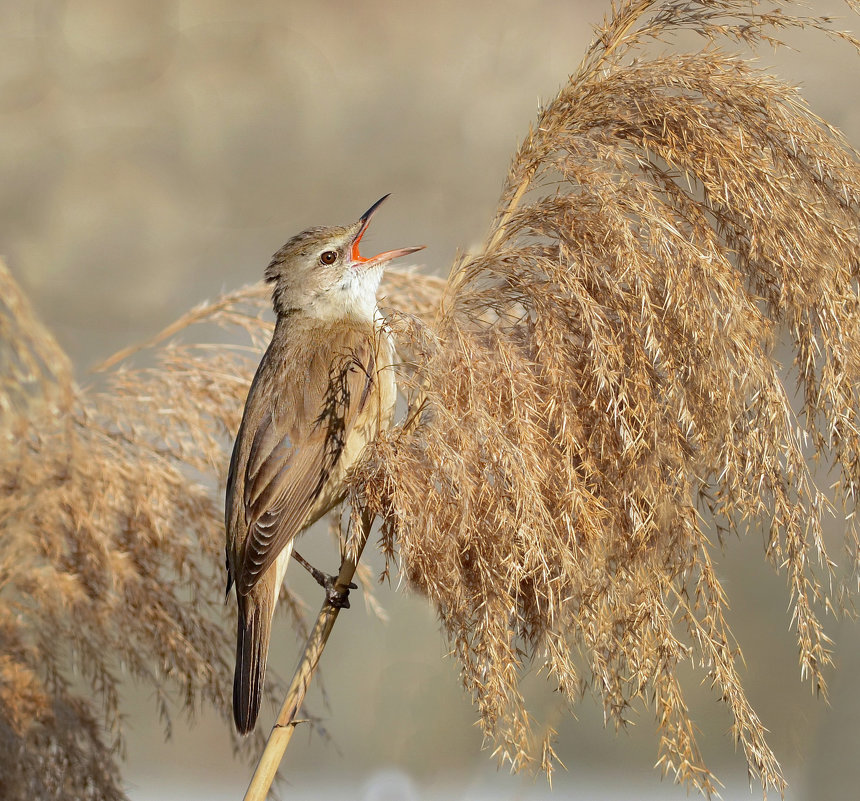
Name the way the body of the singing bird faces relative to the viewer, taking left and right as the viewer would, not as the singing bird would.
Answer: facing to the right of the viewer
